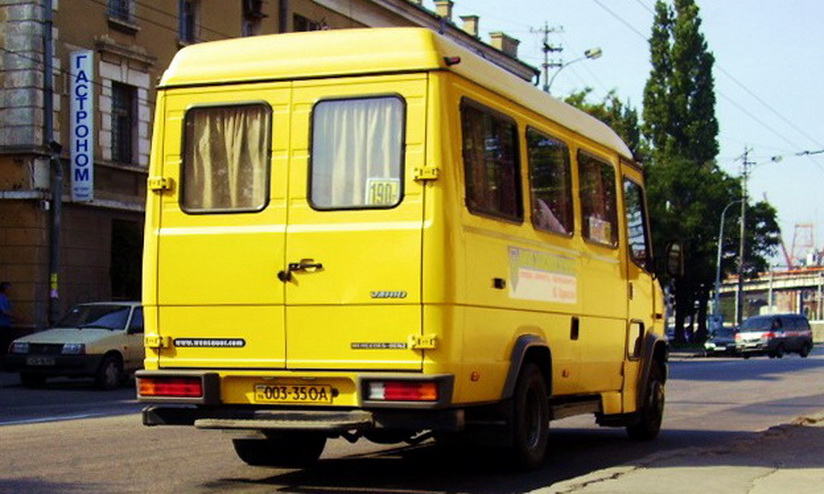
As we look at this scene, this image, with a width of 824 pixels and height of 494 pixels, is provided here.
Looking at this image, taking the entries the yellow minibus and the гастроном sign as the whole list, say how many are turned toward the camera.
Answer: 1

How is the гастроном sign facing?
toward the camera

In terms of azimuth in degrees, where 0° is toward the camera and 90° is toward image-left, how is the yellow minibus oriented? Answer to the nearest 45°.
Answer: approximately 225°

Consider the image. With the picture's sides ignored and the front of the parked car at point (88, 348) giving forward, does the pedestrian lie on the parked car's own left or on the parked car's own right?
on the parked car's own right

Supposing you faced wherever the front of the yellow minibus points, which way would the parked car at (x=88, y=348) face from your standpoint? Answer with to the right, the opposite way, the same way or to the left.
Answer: the opposite way

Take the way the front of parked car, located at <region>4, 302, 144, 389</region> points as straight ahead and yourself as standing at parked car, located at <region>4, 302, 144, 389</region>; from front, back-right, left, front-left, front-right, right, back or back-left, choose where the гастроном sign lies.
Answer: back-right

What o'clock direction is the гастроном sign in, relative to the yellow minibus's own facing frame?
The гастроном sign is roughly at 10 o'clock from the yellow minibus.

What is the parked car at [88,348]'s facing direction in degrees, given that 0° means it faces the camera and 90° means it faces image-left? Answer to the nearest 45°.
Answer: approximately 45°

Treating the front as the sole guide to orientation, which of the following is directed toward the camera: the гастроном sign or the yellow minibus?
the гастроном sign

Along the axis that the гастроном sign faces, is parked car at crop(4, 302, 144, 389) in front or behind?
in front
